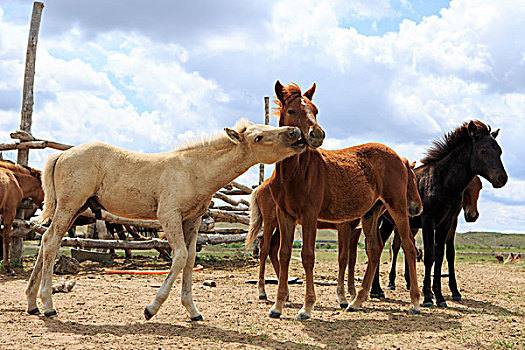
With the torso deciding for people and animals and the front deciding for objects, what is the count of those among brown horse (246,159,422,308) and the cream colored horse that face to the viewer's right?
2

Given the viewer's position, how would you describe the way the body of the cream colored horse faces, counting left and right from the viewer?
facing to the right of the viewer

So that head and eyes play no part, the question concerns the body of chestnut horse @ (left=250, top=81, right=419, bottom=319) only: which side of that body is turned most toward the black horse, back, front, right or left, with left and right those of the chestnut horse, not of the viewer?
back

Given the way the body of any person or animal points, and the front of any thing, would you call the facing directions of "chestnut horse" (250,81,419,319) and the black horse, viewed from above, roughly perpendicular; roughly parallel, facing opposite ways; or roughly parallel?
roughly perpendicular

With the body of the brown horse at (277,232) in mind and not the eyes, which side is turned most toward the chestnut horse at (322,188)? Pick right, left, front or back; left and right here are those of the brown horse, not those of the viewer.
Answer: right

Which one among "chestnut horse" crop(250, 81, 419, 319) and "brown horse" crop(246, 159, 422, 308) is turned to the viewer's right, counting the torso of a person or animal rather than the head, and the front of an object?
the brown horse

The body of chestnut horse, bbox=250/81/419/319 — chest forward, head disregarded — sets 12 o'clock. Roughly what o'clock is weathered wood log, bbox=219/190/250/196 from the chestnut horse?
The weathered wood log is roughly at 4 o'clock from the chestnut horse.

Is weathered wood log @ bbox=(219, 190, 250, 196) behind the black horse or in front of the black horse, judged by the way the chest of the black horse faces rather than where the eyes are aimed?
behind
